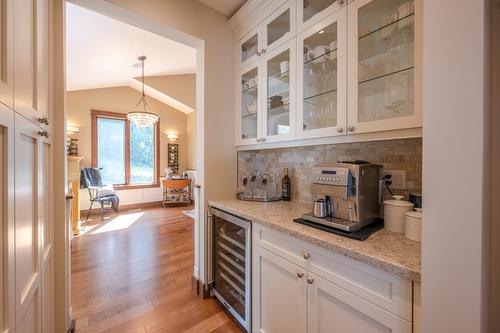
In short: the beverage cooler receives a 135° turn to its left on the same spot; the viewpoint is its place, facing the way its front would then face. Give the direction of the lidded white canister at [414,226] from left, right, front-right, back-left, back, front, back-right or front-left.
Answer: front-right

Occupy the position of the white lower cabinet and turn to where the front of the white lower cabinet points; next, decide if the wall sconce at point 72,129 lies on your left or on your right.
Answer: on your right

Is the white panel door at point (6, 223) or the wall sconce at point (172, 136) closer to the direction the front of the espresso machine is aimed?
the white panel door

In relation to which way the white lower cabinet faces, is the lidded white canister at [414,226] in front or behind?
behind

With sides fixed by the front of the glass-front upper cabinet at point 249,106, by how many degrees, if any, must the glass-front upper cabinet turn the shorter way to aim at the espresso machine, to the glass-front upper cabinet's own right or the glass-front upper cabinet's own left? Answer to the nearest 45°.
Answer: approximately 90° to the glass-front upper cabinet's own left

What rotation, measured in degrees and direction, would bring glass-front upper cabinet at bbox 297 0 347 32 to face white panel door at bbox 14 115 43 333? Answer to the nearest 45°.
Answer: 0° — it already faces it

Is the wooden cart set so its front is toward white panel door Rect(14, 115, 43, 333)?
yes

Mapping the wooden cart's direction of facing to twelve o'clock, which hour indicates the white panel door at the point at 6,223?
The white panel door is roughly at 12 o'clock from the wooden cart.

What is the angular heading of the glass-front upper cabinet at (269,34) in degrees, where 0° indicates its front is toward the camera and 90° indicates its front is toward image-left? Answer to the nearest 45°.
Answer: approximately 45°

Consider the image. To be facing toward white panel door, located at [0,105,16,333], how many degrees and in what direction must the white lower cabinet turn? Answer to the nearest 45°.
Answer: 0° — it already faces it

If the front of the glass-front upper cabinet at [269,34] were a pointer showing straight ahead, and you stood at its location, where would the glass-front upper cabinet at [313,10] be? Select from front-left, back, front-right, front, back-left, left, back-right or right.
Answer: left

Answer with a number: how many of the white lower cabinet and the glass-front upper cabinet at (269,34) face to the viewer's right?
0
